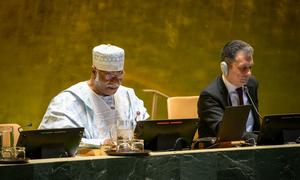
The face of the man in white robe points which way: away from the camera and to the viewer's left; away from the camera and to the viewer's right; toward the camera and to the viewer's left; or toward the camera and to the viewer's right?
toward the camera and to the viewer's right

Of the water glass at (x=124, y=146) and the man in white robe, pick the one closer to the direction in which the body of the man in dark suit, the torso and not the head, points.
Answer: the water glass

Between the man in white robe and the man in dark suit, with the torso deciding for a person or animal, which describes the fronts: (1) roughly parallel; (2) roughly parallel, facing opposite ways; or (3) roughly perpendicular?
roughly parallel

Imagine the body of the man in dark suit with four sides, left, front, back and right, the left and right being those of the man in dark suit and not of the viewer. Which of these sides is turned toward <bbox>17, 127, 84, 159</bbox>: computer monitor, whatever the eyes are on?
right

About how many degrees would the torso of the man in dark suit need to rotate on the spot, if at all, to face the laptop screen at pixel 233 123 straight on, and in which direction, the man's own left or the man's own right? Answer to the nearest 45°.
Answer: approximately 45° to the man's own right

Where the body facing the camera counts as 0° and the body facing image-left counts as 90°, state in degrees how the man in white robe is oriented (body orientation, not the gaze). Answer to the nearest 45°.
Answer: approximately 315°

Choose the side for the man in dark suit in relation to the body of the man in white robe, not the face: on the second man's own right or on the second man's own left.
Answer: on the second man's own left

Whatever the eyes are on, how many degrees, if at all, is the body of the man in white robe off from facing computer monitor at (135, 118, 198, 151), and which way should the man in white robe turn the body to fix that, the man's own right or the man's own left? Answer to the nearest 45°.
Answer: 0° — they already face it

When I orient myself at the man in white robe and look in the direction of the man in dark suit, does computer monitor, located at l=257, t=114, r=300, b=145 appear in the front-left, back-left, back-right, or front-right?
front-right

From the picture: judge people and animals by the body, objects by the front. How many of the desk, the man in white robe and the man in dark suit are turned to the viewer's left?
0

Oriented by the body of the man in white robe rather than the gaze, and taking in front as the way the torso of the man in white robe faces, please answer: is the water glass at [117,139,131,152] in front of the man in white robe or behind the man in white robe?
in front
